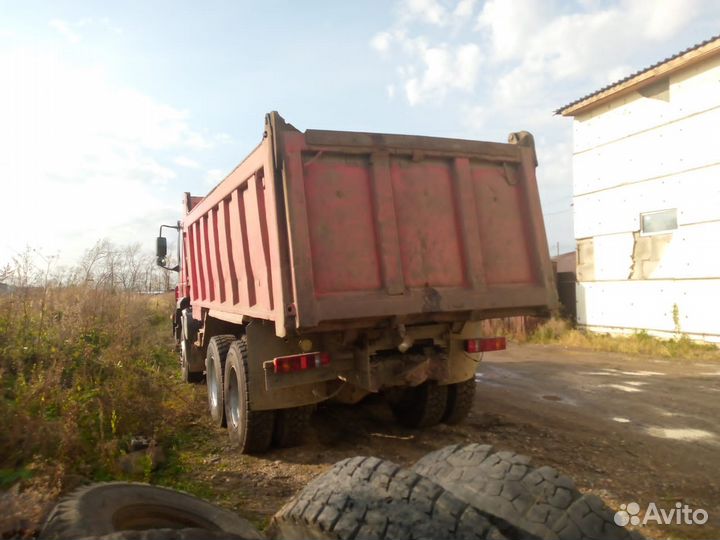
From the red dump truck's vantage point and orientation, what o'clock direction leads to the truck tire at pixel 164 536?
The truck tire is roughly at 8 o'clock from the red dump truck.

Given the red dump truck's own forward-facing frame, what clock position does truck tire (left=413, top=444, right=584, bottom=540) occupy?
The truck tire is roughly at 7 o'clock from the red dump truck.

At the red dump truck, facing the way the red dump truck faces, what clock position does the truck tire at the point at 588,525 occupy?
The truck tire is roughly at 7 o'clock from the red dump truck.

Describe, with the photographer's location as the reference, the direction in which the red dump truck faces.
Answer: facing away from the viewer and to the left of the viewer

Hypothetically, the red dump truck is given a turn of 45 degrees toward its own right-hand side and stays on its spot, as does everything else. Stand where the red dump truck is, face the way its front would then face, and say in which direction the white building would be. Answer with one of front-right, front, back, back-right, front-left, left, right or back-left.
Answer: front-right

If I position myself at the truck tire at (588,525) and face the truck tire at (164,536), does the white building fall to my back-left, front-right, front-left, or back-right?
back-right

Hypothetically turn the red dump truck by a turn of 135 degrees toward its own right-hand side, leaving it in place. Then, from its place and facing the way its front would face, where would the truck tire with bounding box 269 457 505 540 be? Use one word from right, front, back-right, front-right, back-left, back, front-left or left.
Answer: right
